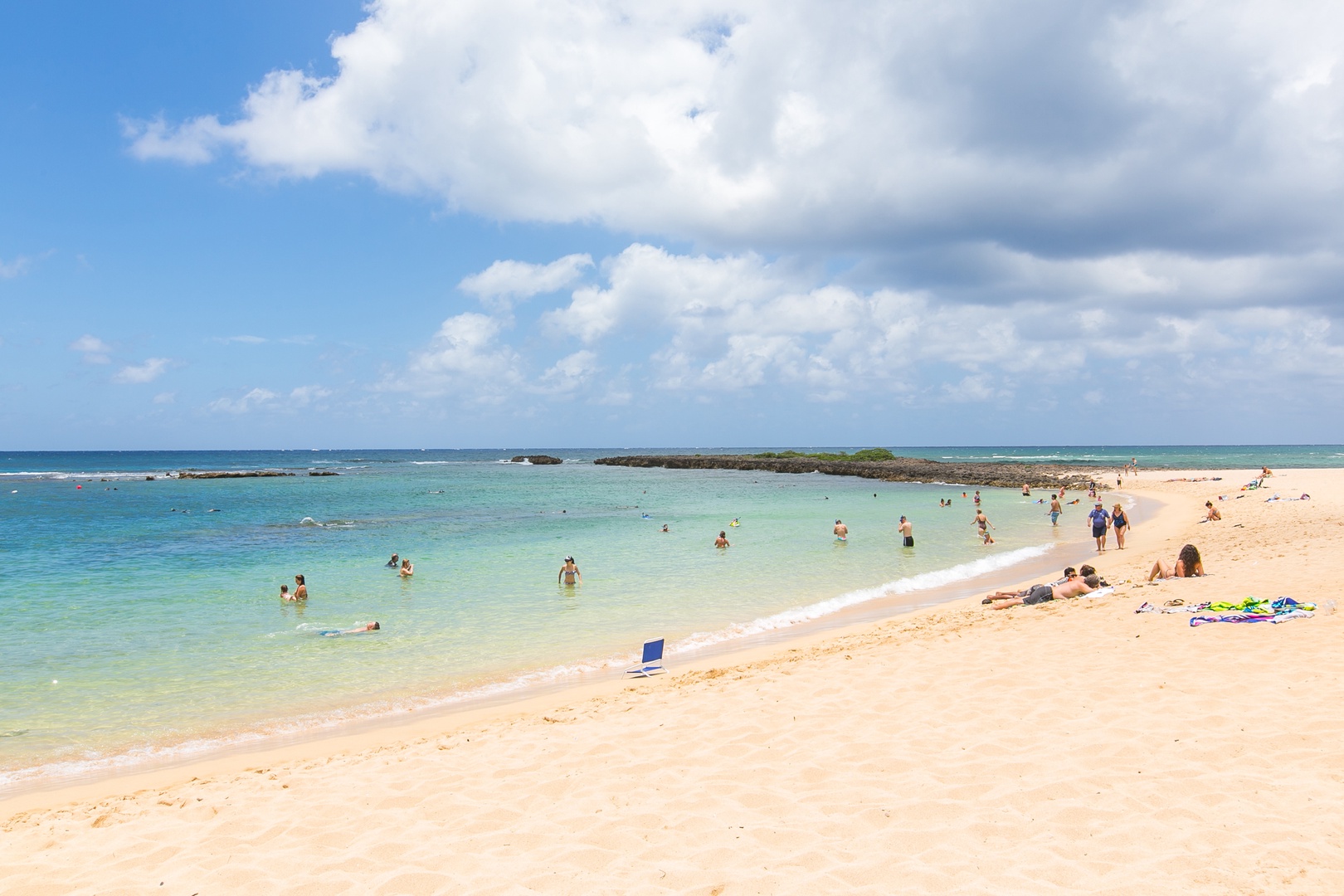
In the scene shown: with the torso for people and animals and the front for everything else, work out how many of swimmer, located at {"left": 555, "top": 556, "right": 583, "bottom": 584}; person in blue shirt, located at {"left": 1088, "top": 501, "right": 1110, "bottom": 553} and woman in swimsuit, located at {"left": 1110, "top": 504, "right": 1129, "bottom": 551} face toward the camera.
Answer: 3

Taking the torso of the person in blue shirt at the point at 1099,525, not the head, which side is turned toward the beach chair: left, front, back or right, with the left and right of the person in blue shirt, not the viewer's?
front

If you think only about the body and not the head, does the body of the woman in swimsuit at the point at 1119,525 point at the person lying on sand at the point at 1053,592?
yes

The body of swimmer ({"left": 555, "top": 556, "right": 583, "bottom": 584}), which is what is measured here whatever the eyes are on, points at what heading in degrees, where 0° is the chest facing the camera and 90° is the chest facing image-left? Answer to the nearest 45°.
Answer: approximately 0°

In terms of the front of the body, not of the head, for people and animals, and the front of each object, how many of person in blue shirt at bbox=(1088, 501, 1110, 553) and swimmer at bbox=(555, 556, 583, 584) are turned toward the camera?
2

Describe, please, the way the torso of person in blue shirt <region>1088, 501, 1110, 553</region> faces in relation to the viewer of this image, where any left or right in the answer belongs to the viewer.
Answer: facing the viewer

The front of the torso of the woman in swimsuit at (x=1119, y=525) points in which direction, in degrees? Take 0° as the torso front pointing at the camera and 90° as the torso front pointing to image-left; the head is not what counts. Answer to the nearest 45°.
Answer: approximately 0°

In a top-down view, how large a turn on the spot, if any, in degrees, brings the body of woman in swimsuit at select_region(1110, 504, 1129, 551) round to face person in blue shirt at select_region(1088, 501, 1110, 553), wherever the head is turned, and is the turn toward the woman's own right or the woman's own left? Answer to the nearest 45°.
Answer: approximately 45° to the woman's own right

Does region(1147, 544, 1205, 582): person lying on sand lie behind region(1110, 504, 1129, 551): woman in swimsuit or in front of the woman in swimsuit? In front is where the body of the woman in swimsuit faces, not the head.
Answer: in front

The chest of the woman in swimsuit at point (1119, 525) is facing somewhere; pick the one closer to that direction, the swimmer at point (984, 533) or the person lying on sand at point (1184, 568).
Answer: the person lying on sand

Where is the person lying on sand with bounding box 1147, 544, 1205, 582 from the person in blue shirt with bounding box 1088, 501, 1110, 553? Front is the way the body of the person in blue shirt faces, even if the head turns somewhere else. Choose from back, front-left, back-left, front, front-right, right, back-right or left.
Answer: front
